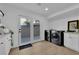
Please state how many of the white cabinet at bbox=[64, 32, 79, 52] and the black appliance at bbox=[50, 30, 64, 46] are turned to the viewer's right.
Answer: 0

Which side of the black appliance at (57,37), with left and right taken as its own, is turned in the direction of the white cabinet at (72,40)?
left

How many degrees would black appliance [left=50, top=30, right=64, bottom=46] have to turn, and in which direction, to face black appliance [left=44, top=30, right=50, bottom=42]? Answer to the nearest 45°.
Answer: approximately 90° to its right

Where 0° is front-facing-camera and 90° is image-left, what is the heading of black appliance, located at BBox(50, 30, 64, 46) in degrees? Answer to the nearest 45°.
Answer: approximately 45°

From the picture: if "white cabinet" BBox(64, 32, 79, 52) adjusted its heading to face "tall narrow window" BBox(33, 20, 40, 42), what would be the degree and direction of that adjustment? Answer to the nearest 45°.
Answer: approximately 90° to its right

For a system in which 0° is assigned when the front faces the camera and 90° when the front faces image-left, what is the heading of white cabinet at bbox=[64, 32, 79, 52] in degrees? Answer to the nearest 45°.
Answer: approximately 45°

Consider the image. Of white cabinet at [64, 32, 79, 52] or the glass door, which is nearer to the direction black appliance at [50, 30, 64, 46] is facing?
the glass door

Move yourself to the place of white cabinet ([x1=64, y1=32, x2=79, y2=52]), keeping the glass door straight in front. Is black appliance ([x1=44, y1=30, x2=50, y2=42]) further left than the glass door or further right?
right

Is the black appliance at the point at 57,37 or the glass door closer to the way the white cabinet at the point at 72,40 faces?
the glass door

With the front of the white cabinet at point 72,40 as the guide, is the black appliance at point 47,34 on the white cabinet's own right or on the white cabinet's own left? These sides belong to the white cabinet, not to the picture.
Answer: on the white cabinet's own right

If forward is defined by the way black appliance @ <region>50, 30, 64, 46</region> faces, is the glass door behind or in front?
in front
